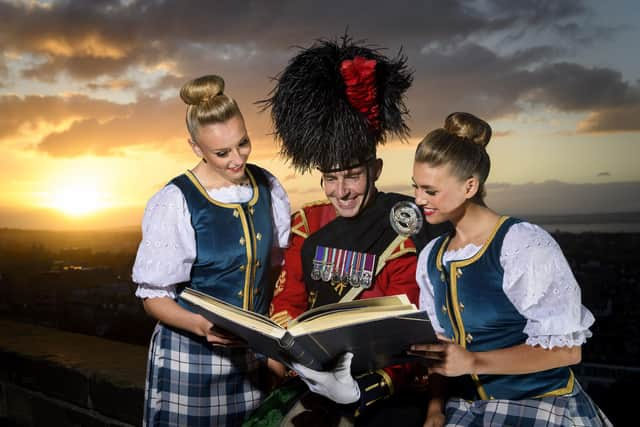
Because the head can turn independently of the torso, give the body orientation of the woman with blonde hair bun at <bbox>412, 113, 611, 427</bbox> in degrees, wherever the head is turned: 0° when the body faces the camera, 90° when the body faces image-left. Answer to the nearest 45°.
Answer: approximately 45°

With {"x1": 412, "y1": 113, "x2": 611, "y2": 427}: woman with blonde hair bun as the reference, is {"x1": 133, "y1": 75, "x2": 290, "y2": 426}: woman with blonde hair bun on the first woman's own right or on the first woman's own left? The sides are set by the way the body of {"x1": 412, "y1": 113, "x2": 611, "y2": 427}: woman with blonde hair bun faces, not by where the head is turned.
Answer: on the first woman's own right

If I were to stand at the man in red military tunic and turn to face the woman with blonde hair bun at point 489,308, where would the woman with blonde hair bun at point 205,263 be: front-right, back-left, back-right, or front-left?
back-right

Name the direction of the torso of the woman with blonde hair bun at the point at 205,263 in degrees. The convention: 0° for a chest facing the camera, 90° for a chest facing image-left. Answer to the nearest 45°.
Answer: approximately 315°
